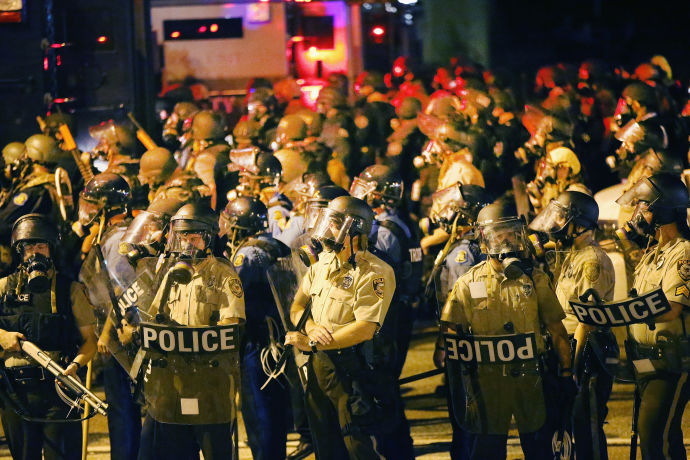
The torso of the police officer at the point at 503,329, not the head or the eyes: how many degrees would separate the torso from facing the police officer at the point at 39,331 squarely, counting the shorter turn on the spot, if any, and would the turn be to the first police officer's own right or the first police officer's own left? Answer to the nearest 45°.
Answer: approximately 90° to the first police officer's own right

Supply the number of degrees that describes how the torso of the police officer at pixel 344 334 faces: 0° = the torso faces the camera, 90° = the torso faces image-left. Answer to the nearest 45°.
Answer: approximately 45°

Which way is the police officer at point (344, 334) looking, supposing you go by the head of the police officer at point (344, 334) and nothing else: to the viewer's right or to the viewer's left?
to the viewer's left

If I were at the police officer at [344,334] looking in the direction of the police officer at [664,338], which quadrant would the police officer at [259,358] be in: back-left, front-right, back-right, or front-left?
back-left

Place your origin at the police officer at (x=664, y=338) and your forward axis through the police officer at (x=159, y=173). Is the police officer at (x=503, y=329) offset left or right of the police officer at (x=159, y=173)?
left

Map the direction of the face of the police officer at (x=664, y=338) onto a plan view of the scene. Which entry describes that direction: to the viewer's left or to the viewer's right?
to the viewer's left
